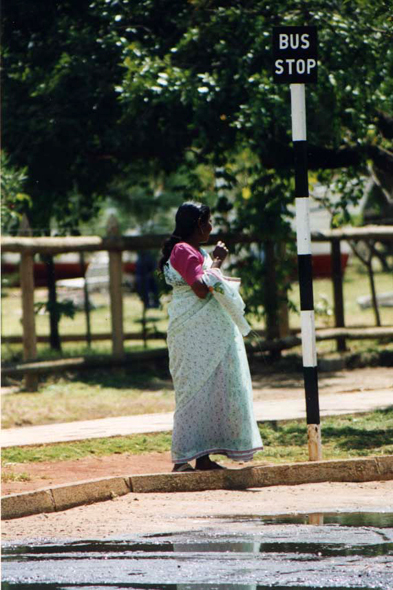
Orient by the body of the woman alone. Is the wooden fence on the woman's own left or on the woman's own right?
on the woman's own left

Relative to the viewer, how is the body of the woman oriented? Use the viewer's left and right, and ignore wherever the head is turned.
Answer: facing to the right of the viewer

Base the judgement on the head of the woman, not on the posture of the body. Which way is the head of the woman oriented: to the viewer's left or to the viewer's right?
to the viewer's right
